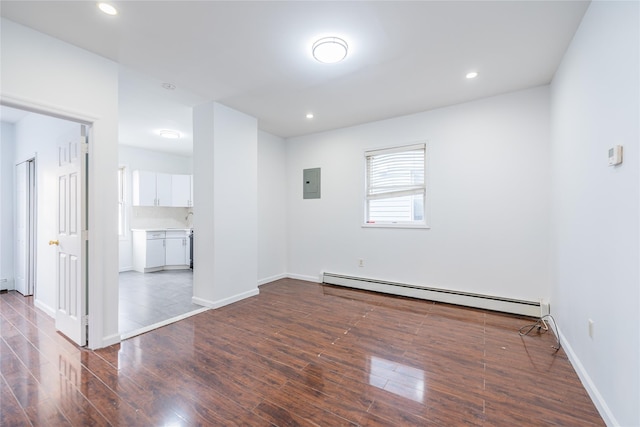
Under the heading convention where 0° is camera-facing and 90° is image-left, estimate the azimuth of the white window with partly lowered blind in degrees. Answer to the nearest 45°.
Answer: approximately 45°

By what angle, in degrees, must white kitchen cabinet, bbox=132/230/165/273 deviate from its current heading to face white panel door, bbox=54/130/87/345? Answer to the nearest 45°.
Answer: approximately 45° to its right

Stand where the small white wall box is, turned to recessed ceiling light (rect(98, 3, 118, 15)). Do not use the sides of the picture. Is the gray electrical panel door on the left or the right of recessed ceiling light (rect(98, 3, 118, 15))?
right

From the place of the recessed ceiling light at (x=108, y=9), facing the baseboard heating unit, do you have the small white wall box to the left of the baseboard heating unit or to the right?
right

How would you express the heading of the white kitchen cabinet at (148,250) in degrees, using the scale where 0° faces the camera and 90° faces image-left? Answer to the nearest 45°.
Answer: approximately 315°

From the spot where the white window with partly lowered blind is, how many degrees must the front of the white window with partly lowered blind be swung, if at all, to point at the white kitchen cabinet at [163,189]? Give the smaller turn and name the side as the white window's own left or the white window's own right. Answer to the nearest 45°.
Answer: approximately 45° to the white window's own right

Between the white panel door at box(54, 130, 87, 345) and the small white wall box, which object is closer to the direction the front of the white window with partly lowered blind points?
the white panel door
